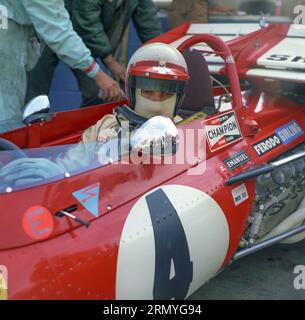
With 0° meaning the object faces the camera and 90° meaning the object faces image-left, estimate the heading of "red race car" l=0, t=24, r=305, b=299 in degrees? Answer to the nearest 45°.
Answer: approximately 45°

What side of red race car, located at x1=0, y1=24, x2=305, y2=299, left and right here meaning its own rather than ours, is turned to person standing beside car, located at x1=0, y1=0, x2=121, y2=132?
right
